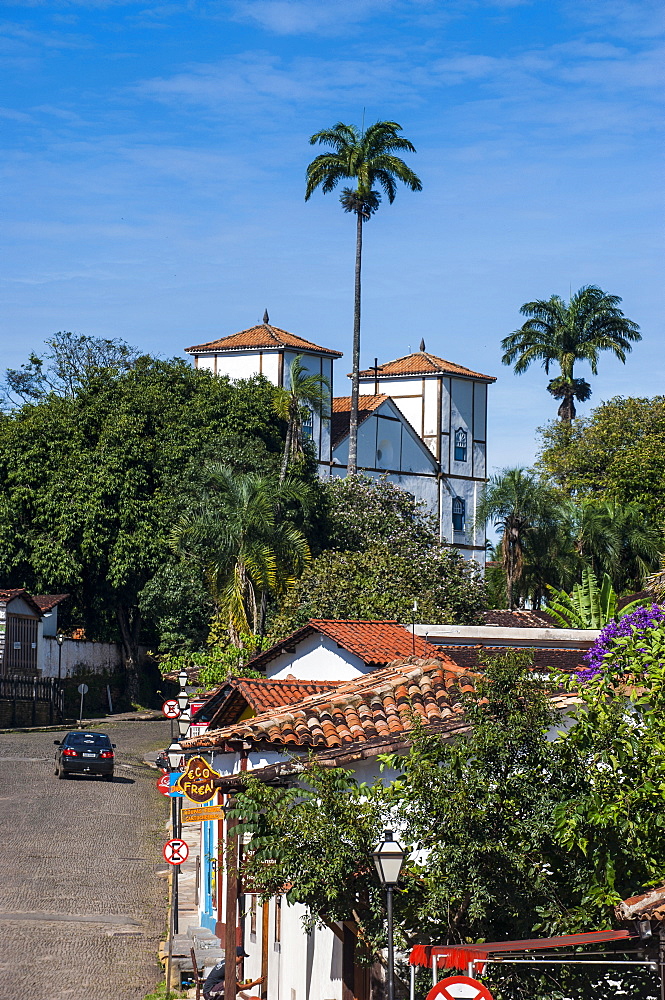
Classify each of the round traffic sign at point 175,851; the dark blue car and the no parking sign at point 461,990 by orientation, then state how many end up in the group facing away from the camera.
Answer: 1

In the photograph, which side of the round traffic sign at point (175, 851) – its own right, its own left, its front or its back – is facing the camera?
front

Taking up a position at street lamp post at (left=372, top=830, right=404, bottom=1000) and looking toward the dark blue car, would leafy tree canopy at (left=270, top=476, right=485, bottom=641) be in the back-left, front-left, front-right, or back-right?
front-right

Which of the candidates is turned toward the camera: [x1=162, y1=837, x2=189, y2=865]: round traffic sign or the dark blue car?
the round traffic sign

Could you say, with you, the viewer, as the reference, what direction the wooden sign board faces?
facing the viewer

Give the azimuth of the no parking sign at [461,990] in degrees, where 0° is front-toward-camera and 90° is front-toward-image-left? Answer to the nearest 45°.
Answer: approximately 0°

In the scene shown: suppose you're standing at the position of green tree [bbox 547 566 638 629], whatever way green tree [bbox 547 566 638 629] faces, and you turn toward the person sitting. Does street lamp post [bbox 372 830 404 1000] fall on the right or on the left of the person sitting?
left

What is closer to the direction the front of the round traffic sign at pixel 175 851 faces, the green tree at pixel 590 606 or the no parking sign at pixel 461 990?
the no parking sign

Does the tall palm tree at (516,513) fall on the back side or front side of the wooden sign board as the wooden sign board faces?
on the back side

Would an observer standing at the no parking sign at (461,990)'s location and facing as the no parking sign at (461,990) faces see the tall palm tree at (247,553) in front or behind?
behind

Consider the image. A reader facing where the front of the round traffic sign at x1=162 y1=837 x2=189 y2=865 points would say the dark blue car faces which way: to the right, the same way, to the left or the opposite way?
the opposite way

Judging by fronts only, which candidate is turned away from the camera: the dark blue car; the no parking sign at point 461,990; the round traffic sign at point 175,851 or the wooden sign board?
the dark blue car

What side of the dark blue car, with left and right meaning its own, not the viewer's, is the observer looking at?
back

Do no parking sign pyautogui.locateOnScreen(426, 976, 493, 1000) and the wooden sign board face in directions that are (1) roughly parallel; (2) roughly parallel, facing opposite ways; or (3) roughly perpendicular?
roughly parallel

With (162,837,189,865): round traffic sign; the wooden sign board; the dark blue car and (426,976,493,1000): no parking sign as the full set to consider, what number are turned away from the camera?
1

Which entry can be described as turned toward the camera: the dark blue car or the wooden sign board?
the wooden sign board
